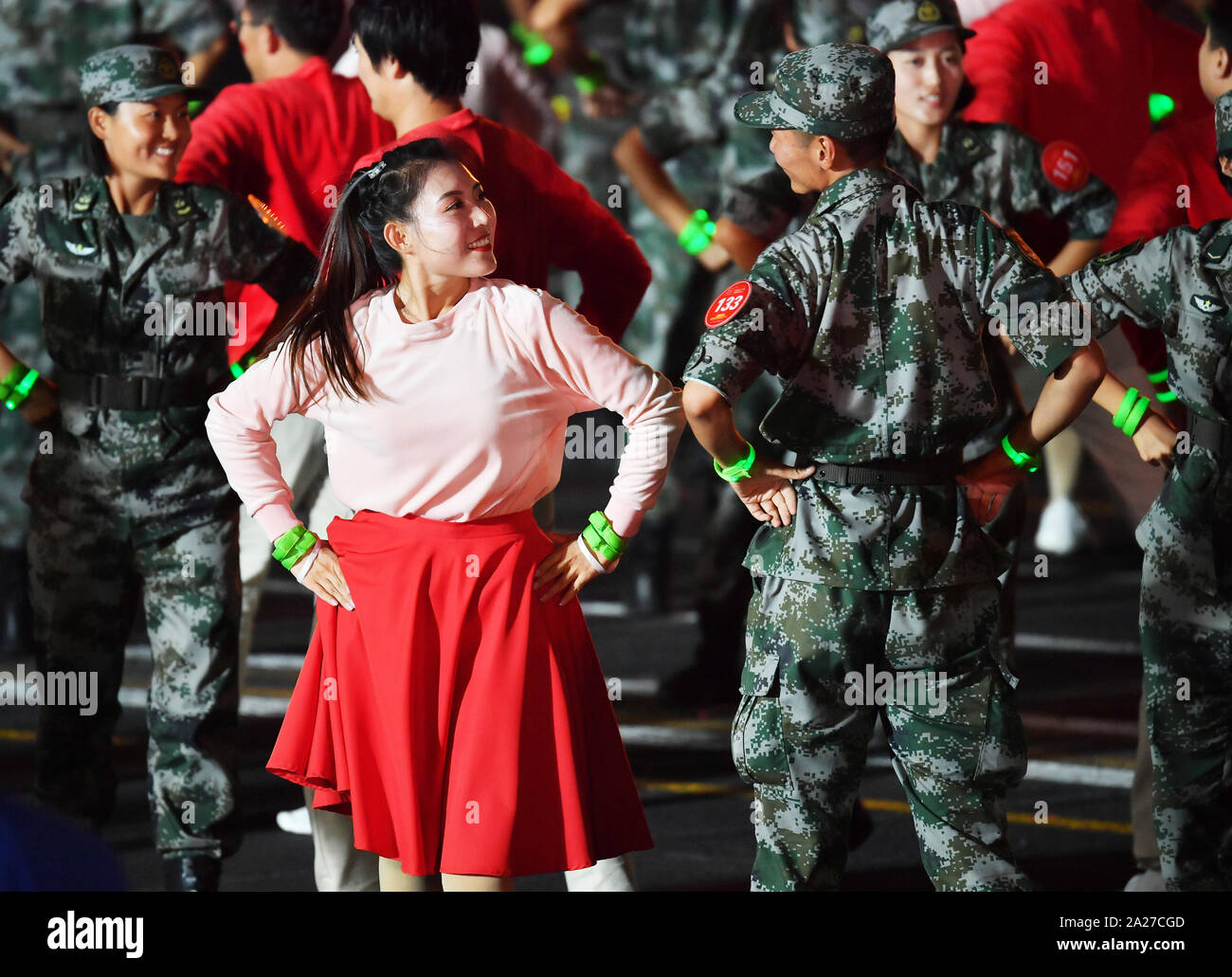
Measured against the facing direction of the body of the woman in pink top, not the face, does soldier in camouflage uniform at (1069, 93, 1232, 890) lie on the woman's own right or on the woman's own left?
on the woman's own left

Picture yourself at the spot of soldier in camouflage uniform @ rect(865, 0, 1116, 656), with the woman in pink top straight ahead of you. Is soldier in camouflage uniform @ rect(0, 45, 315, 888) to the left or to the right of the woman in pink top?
right

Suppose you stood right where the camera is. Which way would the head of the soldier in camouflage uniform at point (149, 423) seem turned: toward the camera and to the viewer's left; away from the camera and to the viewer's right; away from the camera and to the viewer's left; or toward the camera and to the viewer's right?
toward the camera and to the viewer's right

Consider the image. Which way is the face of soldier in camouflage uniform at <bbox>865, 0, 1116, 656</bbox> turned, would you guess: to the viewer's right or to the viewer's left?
to the viewer's left

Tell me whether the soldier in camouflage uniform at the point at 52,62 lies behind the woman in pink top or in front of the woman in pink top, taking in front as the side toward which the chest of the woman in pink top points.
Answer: behind

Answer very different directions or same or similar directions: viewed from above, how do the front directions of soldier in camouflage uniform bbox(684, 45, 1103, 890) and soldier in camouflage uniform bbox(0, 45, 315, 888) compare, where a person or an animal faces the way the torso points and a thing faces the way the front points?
very different directions

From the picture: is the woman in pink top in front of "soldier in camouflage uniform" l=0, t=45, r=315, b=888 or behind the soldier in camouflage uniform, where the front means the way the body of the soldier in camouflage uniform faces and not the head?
in front

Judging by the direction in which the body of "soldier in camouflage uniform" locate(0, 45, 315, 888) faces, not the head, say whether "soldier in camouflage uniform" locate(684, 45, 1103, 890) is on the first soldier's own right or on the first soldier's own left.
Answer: on the first soldier's own left

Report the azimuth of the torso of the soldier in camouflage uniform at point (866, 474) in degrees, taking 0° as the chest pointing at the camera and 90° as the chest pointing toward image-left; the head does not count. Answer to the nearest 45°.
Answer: approximately 180°

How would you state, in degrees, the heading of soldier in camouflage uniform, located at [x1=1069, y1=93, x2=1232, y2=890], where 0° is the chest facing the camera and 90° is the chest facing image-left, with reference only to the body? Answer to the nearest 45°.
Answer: approximately 0°

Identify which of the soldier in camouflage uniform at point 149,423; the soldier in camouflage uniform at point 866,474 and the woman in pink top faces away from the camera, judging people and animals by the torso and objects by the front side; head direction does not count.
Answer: the soldier in camouflage uniform at point 866,474

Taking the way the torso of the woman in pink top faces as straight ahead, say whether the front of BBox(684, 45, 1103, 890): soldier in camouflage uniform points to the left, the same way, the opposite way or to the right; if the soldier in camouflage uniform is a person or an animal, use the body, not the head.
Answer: the opposite way
